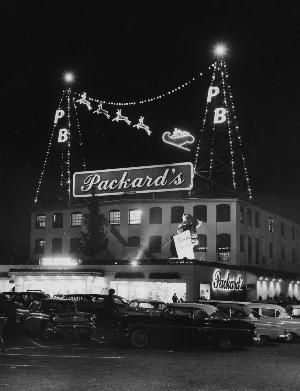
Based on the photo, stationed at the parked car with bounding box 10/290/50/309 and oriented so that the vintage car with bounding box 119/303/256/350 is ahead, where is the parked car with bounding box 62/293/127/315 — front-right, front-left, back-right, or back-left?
front-left

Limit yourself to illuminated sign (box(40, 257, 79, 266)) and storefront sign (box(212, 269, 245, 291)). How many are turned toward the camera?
2

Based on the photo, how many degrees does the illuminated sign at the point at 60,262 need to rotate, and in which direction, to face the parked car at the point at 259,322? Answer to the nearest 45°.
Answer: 0° — it already faces it

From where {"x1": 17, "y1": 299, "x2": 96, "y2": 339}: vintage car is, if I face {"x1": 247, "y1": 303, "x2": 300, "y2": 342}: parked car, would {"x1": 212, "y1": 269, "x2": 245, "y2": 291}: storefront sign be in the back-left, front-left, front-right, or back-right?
front-left

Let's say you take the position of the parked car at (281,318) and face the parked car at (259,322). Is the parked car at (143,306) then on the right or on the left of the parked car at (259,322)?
right

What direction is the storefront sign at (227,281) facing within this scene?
toward the camera

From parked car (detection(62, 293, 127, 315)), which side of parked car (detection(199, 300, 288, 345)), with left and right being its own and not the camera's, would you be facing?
back

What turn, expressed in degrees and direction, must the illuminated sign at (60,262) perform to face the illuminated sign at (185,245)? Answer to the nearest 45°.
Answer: approximately 45° to its left

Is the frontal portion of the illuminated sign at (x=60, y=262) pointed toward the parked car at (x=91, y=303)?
yes

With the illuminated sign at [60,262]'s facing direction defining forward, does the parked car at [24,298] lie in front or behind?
in front
